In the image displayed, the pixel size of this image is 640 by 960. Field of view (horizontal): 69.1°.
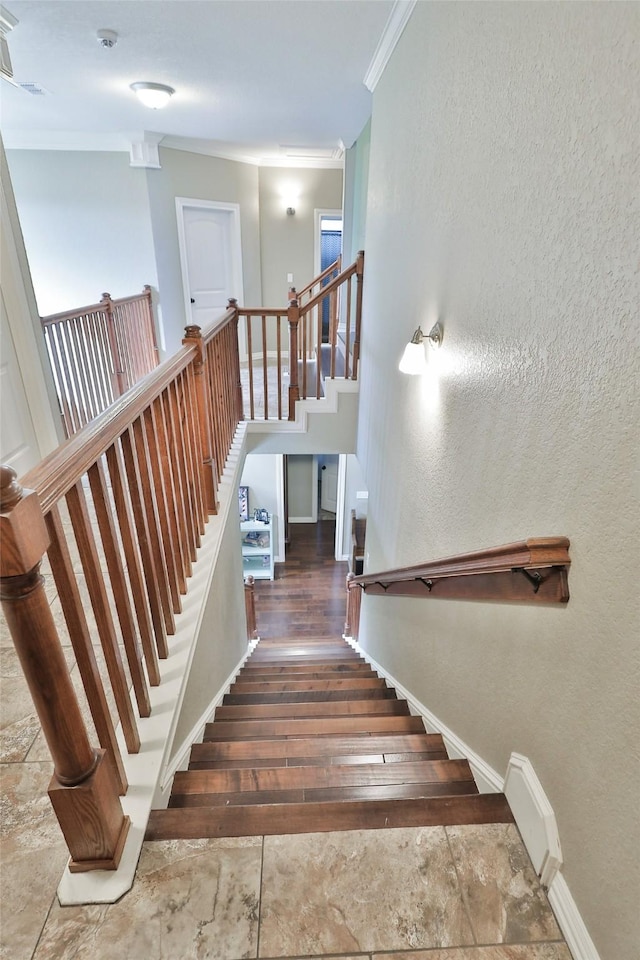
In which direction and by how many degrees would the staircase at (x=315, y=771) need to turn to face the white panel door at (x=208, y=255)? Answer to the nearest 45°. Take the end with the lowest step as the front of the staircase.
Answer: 0° — it already faces it

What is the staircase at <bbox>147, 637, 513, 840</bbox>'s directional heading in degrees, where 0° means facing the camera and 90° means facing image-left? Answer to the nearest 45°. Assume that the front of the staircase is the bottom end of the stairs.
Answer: approximately 180°

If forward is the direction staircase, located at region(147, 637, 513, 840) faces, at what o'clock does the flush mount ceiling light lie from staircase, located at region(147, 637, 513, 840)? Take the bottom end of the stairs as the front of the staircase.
The flush mount ceiling light is roughly at 11 o'clock from the staircase.

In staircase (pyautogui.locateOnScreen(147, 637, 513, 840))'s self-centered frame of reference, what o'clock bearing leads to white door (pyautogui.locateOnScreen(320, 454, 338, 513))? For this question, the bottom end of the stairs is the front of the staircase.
The white door is roughly at 12 o'clock from the staircase.

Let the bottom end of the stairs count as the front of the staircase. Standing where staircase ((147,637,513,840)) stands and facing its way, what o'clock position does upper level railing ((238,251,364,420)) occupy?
The upper level railing is roughly at 12 o'clock from the staircase.
